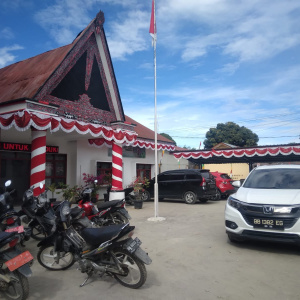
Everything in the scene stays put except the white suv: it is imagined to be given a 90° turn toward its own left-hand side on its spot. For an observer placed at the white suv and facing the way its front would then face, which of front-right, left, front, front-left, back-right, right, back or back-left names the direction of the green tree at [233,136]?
back-left

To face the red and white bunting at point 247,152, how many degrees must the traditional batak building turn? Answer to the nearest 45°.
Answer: approximately 45° to its left

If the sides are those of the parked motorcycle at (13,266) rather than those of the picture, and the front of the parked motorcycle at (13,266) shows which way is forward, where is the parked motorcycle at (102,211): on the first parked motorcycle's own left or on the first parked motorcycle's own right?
on the first parked motorcycle's own right

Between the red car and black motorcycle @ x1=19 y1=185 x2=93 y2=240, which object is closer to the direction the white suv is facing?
the black motorcycle

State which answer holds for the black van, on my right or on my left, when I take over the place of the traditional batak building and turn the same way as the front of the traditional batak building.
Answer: on my left

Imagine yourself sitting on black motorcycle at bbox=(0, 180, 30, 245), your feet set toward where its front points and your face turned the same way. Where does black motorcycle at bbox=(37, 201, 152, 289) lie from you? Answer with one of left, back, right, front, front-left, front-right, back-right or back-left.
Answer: back

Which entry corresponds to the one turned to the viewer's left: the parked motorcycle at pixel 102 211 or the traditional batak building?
the parked motorcycle

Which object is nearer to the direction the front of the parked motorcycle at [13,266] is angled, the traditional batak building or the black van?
the traditional batak building
